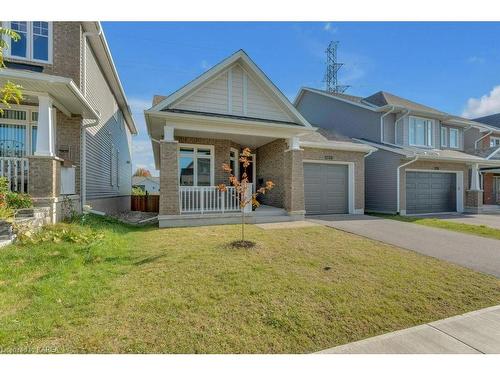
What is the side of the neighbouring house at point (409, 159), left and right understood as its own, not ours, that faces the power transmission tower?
back

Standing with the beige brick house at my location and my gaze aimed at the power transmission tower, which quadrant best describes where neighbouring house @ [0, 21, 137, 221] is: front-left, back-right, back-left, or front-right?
back-left

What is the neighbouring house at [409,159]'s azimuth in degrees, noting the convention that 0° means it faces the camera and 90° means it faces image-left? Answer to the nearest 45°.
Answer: approximately 315°

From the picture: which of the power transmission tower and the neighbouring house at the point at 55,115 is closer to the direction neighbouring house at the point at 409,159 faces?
the neighbouring house

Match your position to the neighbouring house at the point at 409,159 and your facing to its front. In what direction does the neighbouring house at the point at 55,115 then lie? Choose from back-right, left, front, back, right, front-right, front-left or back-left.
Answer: right

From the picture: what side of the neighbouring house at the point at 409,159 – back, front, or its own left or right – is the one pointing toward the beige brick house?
right
